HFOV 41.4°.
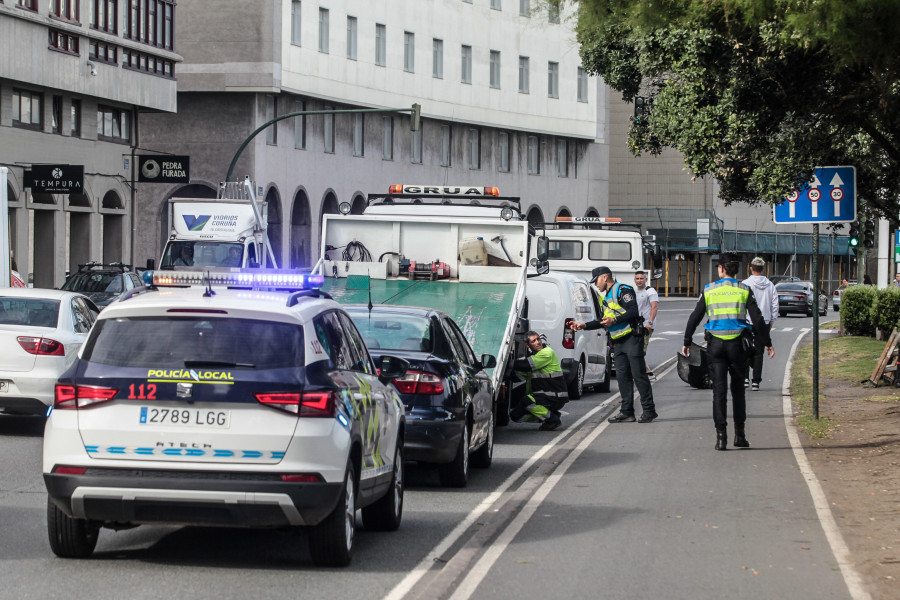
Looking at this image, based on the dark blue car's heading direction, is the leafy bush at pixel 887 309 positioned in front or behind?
in front

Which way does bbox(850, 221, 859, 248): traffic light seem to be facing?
toward the camera

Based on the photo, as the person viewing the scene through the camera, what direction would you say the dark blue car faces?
facing away from the viewer

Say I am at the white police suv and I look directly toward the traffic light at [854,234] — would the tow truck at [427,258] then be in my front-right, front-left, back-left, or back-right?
front-left

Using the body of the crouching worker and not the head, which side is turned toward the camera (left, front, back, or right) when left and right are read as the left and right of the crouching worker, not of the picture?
left

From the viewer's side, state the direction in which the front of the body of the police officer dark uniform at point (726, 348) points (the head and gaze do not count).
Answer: away from the camera

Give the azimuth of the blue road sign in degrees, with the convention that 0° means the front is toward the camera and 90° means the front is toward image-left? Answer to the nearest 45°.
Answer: approximately 0°

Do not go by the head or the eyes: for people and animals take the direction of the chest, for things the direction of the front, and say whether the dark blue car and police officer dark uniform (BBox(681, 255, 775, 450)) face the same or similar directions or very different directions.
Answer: same or similar directions

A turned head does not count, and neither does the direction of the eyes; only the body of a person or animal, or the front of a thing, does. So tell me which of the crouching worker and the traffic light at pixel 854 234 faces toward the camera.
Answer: the traffic light

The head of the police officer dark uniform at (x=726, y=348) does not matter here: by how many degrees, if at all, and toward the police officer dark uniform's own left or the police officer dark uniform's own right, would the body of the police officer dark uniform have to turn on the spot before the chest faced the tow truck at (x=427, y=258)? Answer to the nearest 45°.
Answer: approximately 45° to the police officer dark uniform's own left

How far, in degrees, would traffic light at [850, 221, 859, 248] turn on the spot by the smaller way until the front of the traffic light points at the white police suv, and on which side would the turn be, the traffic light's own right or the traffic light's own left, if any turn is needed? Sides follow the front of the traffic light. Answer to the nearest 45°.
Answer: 0° — it already faces it

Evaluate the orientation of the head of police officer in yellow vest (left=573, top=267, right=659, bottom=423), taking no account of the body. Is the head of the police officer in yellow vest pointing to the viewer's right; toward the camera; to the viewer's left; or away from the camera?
to the viewer's left

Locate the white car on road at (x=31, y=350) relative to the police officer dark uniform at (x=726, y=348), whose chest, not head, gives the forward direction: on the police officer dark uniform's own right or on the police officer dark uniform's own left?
on the police officer dark uniform's own left

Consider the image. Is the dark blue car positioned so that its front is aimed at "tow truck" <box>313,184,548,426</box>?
yes

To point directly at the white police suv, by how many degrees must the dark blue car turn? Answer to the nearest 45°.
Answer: approximately 180°

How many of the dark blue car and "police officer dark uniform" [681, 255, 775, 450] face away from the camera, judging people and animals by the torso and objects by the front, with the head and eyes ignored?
2
